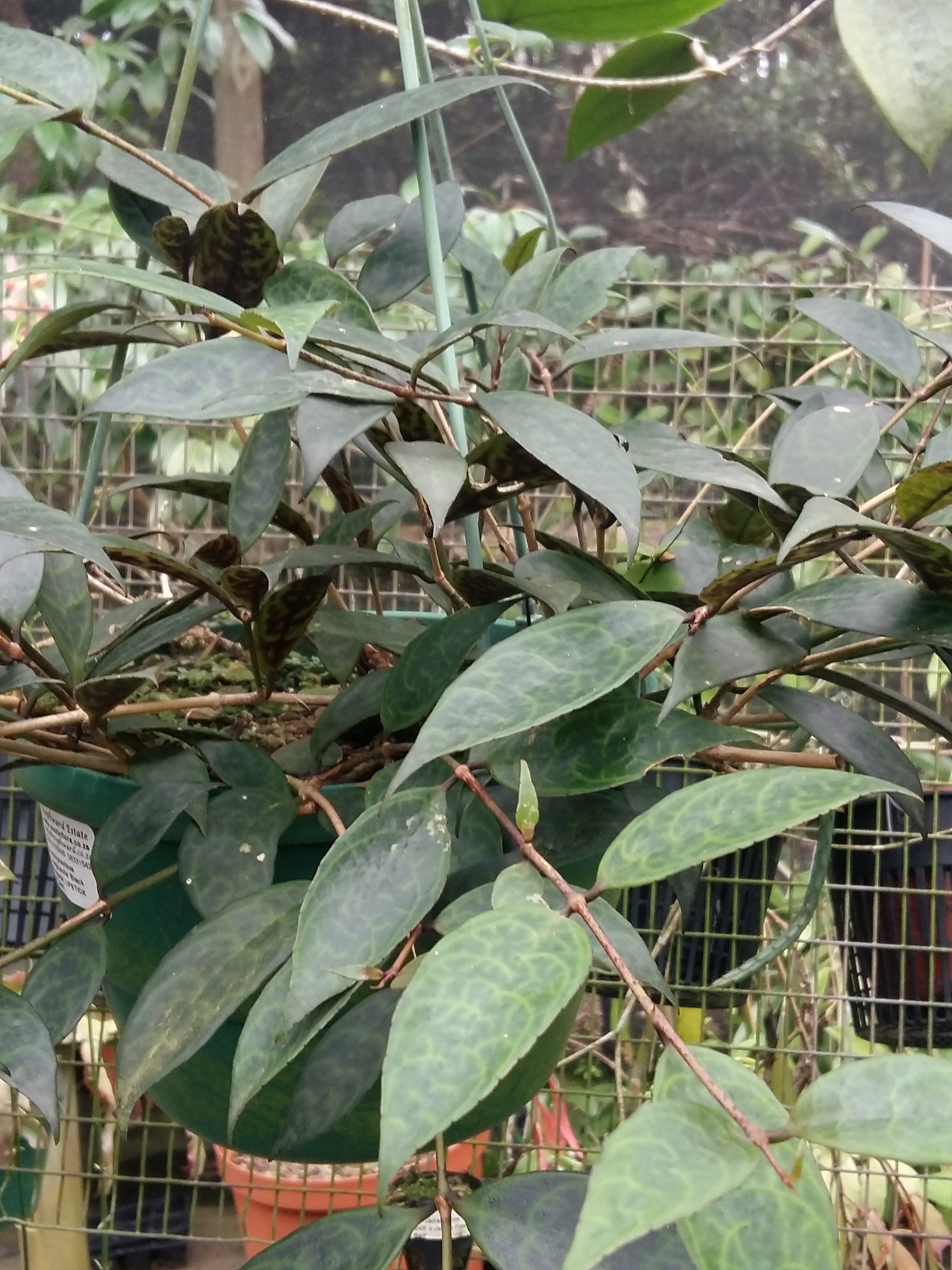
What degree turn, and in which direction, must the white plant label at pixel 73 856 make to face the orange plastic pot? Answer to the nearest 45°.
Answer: approximately 135° to its right

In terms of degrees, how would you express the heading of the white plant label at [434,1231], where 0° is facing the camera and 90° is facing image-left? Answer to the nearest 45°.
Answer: approximately 0°

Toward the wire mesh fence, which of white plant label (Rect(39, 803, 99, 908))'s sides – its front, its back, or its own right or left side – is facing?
back

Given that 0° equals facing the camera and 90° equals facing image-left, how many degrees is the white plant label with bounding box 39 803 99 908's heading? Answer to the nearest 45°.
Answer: approximately 45°
